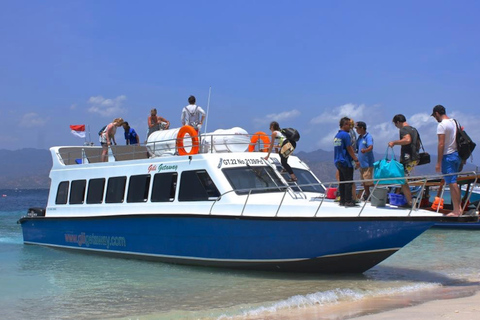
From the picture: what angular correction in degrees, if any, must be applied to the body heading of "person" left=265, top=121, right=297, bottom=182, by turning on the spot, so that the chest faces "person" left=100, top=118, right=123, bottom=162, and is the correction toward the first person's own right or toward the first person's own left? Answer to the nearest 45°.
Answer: approximately 45° to the first person's own right

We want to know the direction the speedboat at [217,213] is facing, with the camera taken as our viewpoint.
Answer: facing the viewer and to the right of the viewer

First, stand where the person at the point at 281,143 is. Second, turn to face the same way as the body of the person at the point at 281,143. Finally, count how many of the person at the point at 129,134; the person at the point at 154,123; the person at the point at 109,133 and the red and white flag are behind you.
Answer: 0

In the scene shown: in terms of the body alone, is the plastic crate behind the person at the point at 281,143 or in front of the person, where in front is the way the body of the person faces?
behind

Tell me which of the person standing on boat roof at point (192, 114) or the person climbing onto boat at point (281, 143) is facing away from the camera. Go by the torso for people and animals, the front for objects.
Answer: the person standing on boat roof at point (192, 114)

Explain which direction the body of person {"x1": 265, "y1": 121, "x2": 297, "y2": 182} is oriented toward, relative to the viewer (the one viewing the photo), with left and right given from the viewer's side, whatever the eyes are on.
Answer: facing to the left of the viewer

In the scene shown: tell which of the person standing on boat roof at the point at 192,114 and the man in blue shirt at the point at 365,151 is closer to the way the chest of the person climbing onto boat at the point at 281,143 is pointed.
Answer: the person standing on boat roof

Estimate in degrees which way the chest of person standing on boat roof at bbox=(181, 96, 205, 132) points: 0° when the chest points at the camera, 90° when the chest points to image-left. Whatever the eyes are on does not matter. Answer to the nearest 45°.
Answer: approximately 180°

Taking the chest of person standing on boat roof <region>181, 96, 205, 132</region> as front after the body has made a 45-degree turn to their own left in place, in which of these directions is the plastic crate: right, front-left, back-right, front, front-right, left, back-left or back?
back

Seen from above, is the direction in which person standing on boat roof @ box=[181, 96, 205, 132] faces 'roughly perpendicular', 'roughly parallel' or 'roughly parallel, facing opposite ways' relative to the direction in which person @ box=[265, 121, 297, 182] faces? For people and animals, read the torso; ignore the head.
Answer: roughly perpendicular

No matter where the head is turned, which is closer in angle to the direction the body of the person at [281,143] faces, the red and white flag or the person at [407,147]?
the red and white flag

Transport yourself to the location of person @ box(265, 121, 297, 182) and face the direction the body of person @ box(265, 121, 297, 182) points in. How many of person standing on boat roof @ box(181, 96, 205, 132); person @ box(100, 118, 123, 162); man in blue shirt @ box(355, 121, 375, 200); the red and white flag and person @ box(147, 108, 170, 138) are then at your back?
1

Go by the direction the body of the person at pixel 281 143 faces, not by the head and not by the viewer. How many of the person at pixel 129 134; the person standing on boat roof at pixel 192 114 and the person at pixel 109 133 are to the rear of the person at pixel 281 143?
0
